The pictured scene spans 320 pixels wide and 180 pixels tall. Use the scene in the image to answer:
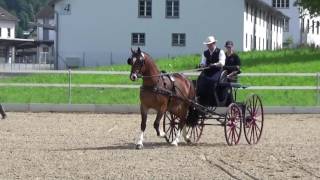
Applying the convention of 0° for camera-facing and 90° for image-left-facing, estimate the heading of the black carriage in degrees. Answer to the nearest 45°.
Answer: approximately 45°

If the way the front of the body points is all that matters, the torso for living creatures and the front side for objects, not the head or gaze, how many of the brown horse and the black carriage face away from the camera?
0

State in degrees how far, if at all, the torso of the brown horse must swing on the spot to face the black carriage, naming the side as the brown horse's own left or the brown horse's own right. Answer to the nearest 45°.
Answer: approximately 180°

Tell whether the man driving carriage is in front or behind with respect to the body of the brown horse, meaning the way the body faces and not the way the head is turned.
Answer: behind

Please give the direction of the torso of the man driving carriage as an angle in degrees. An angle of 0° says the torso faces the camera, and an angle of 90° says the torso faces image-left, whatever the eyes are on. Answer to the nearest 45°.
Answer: approximately 45°

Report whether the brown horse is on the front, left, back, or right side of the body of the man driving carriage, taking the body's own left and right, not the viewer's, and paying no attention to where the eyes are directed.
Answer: front

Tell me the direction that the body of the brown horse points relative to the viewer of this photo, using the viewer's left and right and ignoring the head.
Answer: facing the viewer and to the left of the viewer

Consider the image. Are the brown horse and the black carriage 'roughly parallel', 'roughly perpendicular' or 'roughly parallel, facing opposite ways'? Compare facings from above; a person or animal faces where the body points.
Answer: roughly parallel

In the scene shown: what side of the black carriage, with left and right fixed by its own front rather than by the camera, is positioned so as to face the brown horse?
front

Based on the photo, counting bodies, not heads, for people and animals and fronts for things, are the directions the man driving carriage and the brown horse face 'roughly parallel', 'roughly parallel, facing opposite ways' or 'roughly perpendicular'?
roughly parallel
